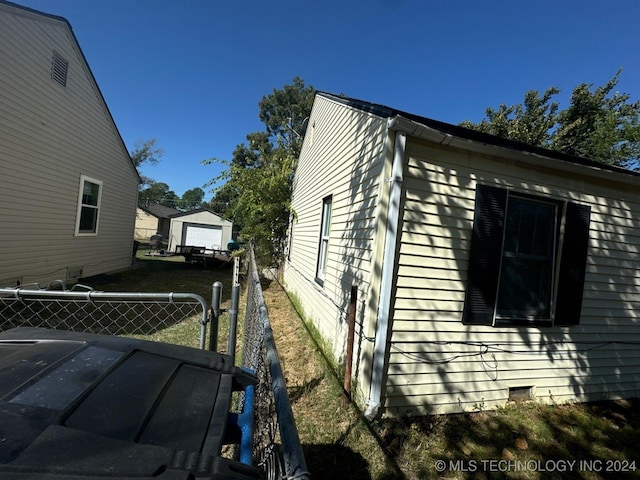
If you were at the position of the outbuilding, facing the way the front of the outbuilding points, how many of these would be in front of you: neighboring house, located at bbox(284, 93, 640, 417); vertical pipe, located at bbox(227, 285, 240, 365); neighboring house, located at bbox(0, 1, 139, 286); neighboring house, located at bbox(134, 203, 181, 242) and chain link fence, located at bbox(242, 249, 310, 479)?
4

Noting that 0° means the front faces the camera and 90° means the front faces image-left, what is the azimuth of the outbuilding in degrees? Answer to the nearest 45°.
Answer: approximately 0°

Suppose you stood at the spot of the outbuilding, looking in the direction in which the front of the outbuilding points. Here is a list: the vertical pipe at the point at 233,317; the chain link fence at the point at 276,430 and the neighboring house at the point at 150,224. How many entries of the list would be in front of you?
2

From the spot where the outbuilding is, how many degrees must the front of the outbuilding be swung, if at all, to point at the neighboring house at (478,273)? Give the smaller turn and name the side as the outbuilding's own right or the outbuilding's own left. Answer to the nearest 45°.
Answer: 0° — it already faces it

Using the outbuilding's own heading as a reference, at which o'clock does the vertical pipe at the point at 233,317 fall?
The vertical pipe is roughly at 12 o'clock from the outbuilding.

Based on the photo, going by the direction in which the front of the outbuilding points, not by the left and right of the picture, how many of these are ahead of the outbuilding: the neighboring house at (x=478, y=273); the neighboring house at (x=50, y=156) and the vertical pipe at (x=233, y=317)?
3

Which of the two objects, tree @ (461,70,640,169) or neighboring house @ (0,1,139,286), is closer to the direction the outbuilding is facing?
the neighboring house

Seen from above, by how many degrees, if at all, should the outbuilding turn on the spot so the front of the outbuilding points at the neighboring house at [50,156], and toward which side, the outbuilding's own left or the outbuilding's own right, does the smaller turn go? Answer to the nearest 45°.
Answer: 0° — it already faces it

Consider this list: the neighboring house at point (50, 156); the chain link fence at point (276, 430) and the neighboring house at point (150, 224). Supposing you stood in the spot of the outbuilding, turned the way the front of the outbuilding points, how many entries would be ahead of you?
2

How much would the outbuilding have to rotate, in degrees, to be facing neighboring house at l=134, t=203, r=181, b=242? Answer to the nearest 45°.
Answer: approximately 135° to its right

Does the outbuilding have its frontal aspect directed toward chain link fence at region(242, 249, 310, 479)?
yes
